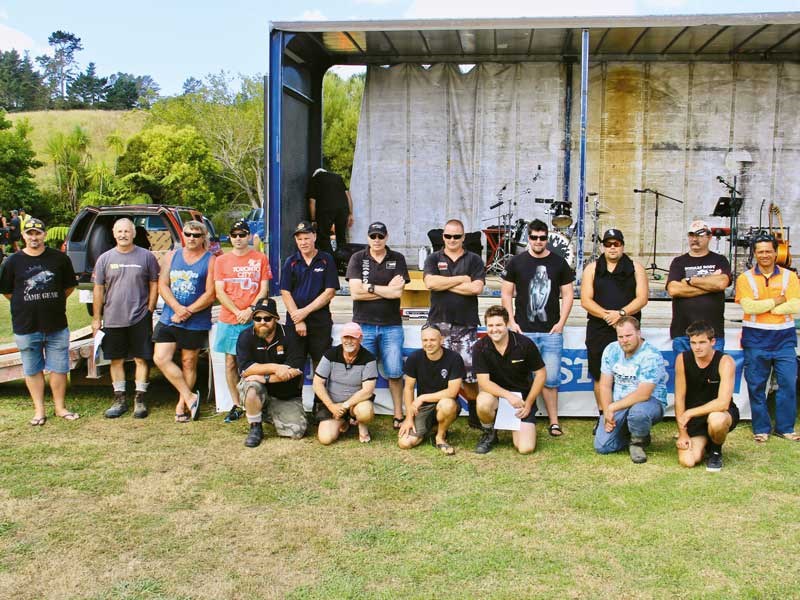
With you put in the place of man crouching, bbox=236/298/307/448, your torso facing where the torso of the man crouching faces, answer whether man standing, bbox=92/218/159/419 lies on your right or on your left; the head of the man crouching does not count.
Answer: on your right

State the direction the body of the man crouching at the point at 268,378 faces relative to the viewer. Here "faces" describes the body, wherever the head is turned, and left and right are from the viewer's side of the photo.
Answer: facing the viewer

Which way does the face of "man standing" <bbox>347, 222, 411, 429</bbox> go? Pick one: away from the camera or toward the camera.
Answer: toward the camera

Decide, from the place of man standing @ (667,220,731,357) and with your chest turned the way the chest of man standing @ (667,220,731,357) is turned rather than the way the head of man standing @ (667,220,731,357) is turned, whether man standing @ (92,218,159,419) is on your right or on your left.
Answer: on your right

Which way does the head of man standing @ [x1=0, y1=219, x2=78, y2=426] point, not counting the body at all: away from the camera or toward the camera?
toward the camera

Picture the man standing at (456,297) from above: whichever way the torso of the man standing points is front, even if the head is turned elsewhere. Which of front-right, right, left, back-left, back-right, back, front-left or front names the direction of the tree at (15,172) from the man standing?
back-right

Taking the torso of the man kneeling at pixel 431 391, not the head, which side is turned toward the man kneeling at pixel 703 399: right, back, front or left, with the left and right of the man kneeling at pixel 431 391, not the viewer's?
left

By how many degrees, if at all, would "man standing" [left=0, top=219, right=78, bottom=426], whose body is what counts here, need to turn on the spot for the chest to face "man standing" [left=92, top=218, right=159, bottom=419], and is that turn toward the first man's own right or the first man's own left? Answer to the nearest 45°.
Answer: approximately 90° to the first man's own left

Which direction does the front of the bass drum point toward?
toward the camera

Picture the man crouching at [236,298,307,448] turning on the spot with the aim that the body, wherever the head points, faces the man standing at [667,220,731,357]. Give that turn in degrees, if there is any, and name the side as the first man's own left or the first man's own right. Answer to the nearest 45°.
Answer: approximately 90° to the first man's own left

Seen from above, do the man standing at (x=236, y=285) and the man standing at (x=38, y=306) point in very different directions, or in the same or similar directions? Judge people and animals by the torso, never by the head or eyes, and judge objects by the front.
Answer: same or similar directions

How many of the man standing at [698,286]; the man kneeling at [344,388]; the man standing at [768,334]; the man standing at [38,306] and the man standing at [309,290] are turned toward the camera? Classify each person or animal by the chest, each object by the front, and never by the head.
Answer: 5

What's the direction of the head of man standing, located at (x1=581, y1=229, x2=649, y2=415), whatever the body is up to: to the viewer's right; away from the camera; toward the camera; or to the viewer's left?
toward the camera

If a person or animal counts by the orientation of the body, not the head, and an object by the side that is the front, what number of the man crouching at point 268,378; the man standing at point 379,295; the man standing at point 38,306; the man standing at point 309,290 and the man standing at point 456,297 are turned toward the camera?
5

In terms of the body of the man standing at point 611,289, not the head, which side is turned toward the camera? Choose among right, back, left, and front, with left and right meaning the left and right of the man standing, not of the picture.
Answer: front

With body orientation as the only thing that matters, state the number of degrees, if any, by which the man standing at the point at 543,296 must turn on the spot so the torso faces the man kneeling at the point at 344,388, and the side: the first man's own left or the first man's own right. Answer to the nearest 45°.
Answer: approximately 90° to the first man's own right
